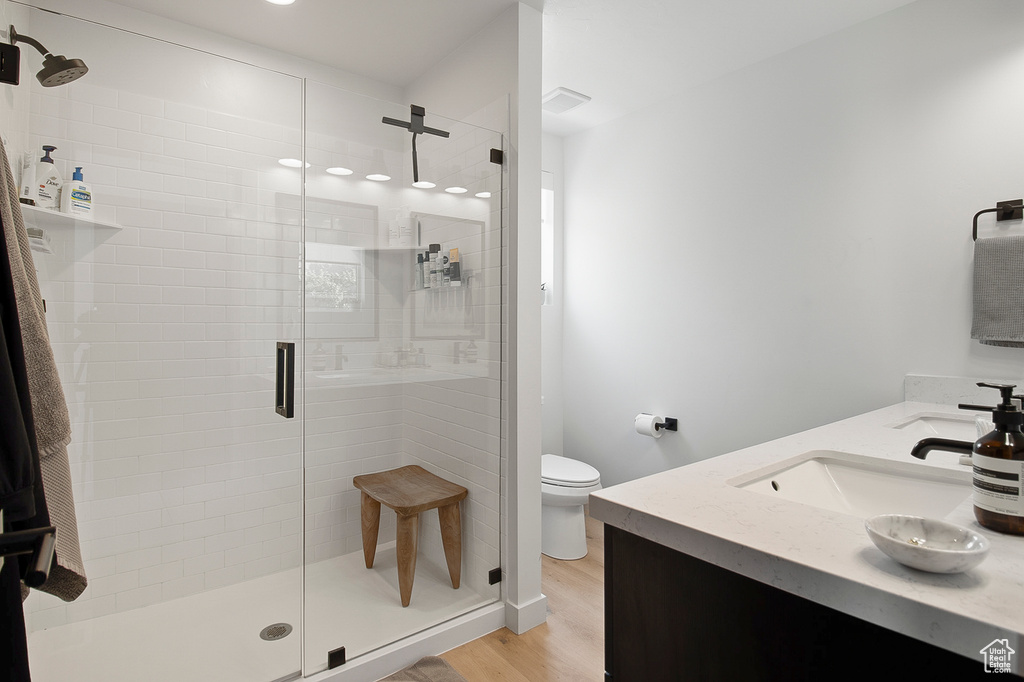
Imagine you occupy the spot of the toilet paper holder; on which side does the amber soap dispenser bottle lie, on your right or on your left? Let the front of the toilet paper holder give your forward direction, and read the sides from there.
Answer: on your left

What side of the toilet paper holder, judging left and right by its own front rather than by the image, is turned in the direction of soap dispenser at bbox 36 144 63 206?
front

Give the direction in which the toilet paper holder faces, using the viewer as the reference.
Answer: facing the viewer and to the left of the viewer

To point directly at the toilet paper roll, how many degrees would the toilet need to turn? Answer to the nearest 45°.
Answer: approximately 90° to its left

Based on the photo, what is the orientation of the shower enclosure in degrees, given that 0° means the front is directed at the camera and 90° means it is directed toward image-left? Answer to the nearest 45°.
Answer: approximately 315°

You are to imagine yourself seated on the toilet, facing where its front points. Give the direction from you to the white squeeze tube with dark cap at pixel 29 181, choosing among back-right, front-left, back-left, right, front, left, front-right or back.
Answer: right

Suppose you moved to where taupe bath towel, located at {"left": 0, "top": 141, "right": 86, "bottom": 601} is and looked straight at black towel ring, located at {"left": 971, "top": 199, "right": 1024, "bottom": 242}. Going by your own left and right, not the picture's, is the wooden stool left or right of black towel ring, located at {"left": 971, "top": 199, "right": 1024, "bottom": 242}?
left

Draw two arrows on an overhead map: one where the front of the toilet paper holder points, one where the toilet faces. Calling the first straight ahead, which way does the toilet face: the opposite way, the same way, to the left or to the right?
to the left

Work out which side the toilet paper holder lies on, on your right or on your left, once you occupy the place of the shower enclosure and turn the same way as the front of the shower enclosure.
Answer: on your left

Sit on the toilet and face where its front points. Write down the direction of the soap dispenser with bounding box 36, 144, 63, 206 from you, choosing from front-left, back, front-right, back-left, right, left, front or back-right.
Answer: right

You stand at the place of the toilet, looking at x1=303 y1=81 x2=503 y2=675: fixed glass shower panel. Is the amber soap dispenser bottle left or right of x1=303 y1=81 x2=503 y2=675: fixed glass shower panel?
left

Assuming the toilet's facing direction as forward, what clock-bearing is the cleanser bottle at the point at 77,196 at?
The cleanser bottle is roughly at 3 o'clock from the toilet.

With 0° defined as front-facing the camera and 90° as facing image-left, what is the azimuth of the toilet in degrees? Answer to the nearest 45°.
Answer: approximately 315°

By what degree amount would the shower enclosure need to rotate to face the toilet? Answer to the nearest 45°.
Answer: approximately 45° to its left

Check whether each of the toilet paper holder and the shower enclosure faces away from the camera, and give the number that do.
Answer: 0
